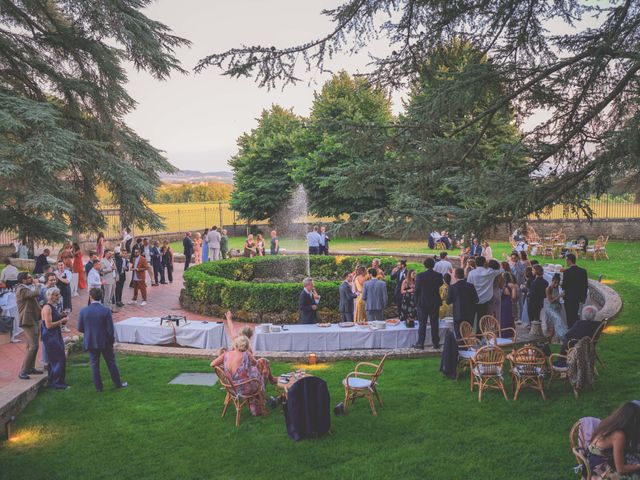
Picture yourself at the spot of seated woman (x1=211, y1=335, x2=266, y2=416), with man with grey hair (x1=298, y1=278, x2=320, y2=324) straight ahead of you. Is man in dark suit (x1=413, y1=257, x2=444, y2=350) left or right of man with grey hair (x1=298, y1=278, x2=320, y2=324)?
right

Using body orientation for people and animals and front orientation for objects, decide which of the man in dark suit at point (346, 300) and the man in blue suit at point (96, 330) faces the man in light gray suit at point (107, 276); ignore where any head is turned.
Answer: the man in blue suit

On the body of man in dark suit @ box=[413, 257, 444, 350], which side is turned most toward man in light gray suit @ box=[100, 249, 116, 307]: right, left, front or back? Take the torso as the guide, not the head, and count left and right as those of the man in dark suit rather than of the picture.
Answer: left

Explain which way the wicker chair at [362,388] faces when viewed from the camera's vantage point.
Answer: facing to the left of the viewer

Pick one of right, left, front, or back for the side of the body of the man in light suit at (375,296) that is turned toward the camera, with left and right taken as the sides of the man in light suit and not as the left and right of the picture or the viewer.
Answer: back

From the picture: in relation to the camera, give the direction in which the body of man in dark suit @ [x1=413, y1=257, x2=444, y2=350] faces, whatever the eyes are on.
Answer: away from the camera

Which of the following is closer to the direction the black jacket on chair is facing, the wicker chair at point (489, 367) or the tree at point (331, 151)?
the tree

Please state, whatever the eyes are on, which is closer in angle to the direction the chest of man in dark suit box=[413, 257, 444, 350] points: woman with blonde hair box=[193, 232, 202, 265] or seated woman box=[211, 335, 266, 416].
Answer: the woman with blonde hair

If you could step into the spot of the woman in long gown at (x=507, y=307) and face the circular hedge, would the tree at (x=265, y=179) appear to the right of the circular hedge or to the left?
right

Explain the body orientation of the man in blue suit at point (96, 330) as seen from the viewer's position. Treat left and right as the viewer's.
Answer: facing away from the viewer

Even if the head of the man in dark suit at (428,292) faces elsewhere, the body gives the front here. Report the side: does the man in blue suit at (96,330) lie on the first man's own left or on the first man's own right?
on the first man's own left
